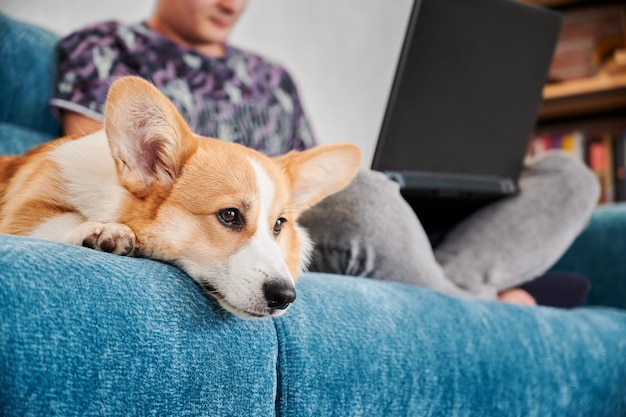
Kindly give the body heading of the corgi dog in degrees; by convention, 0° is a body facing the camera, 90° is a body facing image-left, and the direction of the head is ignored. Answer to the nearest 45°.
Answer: approximately 315°

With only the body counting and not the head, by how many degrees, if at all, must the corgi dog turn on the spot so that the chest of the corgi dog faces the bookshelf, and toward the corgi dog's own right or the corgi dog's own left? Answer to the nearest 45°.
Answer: approximately 90° to the corgi dog's own left

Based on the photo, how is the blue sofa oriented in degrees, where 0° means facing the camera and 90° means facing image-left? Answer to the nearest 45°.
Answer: approximately 0°
